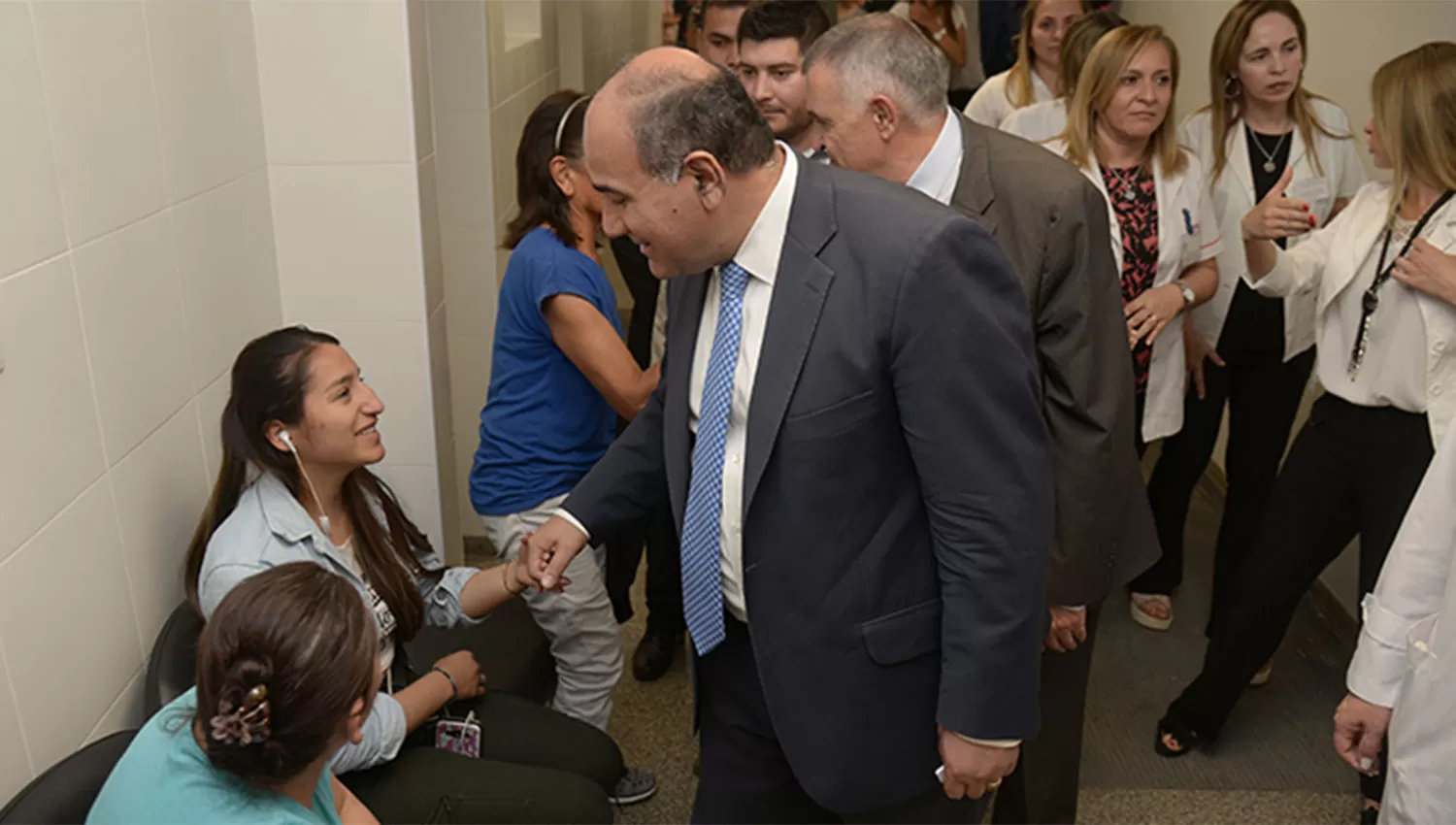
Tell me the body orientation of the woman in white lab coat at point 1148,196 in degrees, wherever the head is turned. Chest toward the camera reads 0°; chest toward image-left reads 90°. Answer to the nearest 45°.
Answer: approximately 0°

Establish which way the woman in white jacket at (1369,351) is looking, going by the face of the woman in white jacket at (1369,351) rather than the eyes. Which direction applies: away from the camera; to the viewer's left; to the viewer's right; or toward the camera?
to the viewer's left

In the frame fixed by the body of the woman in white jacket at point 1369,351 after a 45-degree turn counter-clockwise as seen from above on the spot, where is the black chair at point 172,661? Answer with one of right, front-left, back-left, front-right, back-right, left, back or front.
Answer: front-right

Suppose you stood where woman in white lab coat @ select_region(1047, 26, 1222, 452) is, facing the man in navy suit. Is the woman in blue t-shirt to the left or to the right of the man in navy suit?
right

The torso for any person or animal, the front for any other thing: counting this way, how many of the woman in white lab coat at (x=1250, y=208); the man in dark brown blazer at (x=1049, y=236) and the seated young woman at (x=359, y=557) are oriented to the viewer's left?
1

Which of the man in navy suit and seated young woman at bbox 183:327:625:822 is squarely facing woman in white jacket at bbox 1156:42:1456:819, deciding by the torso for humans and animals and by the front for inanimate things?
the seated young woman

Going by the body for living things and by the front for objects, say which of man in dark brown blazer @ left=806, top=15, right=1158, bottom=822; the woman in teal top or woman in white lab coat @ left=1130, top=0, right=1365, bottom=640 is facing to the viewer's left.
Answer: the man in dark brown blazer

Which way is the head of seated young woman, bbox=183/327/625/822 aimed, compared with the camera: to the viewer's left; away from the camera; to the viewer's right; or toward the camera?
to the viewer's right

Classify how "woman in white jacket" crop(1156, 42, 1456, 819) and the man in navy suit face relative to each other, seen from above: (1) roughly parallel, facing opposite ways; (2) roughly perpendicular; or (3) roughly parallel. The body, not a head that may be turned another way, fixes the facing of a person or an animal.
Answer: roughly parallel

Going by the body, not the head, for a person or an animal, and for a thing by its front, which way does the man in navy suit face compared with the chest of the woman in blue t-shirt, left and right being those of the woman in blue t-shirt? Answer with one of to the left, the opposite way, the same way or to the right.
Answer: the opposite way

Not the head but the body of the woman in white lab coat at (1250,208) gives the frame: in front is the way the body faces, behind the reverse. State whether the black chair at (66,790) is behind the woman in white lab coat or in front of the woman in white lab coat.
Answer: in front

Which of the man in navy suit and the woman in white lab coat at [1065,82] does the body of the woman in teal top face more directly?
the woman in white lab coat

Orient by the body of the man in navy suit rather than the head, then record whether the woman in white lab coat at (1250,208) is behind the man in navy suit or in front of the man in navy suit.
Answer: behind

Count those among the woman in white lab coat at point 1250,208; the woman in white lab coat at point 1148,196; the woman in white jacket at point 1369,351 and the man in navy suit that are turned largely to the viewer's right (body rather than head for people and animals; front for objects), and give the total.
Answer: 0

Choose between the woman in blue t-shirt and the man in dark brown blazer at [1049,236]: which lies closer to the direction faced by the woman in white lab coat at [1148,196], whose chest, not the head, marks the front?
the man in dark brown blazer

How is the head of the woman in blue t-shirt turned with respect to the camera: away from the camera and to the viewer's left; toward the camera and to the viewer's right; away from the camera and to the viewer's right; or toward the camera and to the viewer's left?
away from the camera and to the viewer's right

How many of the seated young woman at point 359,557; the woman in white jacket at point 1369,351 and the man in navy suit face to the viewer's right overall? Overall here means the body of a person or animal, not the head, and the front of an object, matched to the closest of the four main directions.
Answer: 1

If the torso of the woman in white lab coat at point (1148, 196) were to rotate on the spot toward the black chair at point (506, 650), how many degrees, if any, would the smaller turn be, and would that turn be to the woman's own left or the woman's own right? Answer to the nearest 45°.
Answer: approximately 45° to the woman's own right

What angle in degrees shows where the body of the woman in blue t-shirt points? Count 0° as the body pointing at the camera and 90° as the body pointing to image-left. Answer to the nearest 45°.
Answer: approximately 225°

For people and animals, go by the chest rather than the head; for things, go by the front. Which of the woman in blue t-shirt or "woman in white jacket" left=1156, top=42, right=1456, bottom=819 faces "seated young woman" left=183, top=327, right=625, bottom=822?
the woman in white jacket

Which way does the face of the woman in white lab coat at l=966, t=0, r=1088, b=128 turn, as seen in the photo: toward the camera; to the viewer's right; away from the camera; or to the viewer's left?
toward the camera
